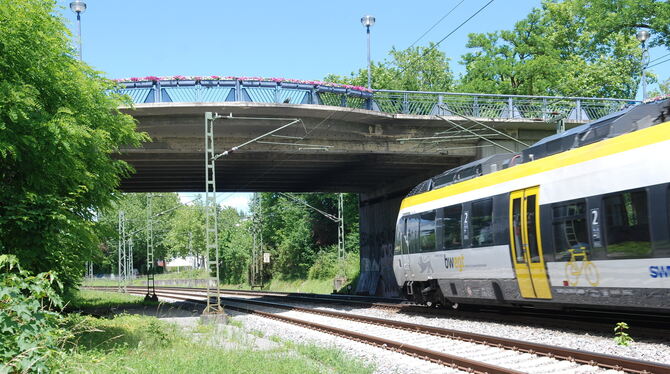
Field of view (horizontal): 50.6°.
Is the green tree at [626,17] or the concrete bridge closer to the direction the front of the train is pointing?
the concrete bridge

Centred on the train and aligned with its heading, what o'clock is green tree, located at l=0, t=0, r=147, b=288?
The green tree is roughly at 10 o'clock from the train.

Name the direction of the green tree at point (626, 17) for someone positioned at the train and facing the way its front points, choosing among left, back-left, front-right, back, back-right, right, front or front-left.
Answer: front-right

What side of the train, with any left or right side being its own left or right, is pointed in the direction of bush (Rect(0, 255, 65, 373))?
left

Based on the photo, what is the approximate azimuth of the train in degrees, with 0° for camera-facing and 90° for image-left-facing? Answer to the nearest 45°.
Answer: approximately 135°

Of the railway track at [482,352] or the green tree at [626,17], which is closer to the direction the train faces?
the green tree
